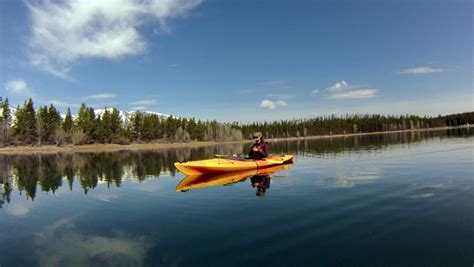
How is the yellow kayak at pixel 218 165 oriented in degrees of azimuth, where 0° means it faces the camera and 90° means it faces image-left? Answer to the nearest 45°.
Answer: approximately 45°

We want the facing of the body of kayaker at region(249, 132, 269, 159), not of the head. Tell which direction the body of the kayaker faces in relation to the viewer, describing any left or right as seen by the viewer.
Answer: facing the viewer and to the left of the viewer

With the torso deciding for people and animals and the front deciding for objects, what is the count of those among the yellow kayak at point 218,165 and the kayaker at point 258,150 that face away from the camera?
0

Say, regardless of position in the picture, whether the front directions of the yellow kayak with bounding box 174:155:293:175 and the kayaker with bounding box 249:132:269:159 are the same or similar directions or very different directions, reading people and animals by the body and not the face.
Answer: same or similar directions
